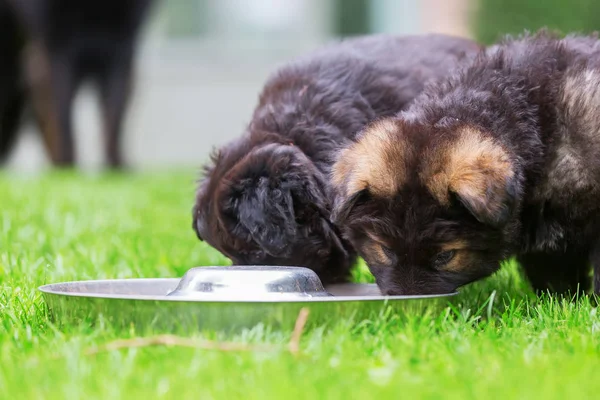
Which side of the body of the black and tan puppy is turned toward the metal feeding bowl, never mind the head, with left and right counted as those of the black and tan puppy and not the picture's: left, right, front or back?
front

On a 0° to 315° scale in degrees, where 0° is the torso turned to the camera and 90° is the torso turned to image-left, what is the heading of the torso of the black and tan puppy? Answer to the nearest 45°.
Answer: approximately 45°

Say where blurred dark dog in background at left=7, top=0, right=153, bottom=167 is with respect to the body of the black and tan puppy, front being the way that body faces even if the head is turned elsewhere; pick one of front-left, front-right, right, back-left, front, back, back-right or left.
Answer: right

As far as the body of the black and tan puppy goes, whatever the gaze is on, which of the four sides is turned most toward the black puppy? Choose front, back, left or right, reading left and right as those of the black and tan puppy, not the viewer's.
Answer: right

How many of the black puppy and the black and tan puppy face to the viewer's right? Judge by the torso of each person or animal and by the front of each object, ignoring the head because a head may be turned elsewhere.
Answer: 0

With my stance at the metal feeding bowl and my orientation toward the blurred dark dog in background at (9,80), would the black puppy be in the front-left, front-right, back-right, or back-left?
front-right

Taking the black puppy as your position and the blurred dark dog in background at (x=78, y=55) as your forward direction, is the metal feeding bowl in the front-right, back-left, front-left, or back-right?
back-left

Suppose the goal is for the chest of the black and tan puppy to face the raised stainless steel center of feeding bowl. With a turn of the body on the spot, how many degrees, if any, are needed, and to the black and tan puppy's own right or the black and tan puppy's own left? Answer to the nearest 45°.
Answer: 0° — it already faces it

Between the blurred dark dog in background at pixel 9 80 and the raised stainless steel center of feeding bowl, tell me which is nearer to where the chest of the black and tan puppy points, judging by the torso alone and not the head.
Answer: the raised stainless steel center of feeding bowl

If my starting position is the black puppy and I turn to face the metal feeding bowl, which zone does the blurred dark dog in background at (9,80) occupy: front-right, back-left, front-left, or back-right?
back-right

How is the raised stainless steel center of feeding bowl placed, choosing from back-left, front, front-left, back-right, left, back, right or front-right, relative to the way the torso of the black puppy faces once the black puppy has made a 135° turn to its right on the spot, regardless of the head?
back
